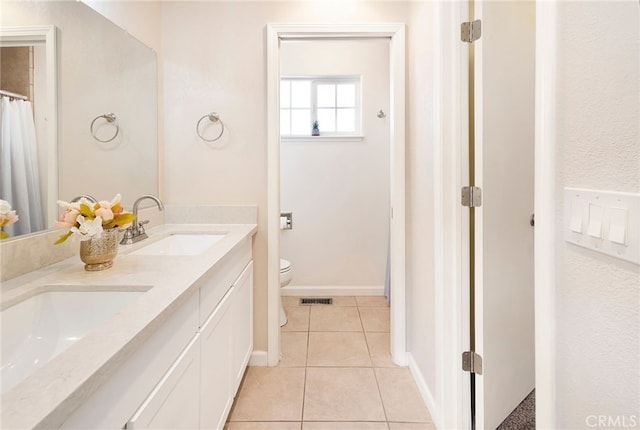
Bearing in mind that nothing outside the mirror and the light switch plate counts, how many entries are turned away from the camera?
0

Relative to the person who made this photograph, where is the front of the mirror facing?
facing the viewer and to the right of the viewer

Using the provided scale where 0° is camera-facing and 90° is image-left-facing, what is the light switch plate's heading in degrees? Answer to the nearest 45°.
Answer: approximately 45°

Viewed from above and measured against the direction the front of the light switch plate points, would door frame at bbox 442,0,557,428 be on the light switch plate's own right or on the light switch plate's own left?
on the light switch plate's own right
